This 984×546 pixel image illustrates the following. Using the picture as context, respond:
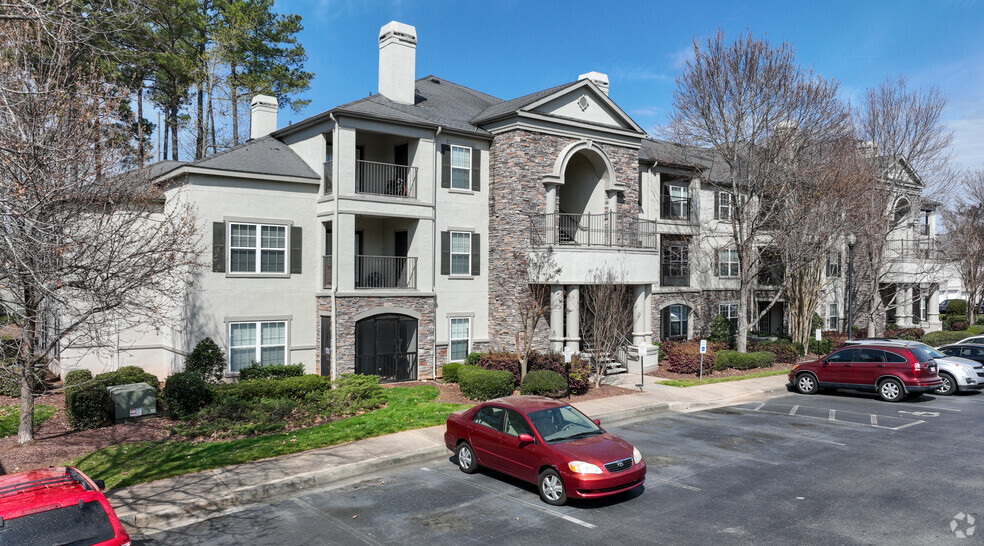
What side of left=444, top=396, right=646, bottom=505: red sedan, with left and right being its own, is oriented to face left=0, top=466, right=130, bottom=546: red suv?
right

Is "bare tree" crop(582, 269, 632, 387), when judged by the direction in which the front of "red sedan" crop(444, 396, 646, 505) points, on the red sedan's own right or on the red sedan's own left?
on the red sedan's own left

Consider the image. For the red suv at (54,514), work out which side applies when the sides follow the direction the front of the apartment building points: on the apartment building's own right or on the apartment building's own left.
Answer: on the apartment building's own right

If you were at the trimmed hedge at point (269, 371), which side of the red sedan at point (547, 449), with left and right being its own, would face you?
back

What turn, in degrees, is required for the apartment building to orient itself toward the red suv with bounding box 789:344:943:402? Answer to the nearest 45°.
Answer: approximately 45° to its left

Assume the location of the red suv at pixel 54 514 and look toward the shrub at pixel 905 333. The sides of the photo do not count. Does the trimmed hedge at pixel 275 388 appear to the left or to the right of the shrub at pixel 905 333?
left

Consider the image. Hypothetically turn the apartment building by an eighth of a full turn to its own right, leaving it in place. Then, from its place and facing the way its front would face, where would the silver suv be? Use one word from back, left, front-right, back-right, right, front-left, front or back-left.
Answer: left

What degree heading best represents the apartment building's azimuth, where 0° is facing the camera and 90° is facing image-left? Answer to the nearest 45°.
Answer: approximately 315°

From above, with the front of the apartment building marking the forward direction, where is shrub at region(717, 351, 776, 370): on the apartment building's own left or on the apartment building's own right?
on the apartment building's own left

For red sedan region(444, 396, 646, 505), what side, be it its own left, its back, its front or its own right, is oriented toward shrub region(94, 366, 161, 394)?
back

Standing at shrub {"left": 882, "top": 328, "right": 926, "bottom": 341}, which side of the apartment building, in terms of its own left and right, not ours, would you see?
left

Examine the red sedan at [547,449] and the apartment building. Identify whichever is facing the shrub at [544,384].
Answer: the apartment building

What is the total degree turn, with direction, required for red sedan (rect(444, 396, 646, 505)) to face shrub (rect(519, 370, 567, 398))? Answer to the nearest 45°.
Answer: approximately 135° to its left

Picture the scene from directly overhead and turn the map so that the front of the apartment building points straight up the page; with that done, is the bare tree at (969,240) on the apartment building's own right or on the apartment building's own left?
on the apartment building's own left

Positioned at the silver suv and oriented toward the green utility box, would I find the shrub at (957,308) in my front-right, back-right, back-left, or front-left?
back-right

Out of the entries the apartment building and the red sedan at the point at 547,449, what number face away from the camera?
0

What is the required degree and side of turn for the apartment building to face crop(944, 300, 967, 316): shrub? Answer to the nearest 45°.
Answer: approximately 90° to its left

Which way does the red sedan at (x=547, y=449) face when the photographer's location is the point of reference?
facing the viewer and to the right of the viewer
